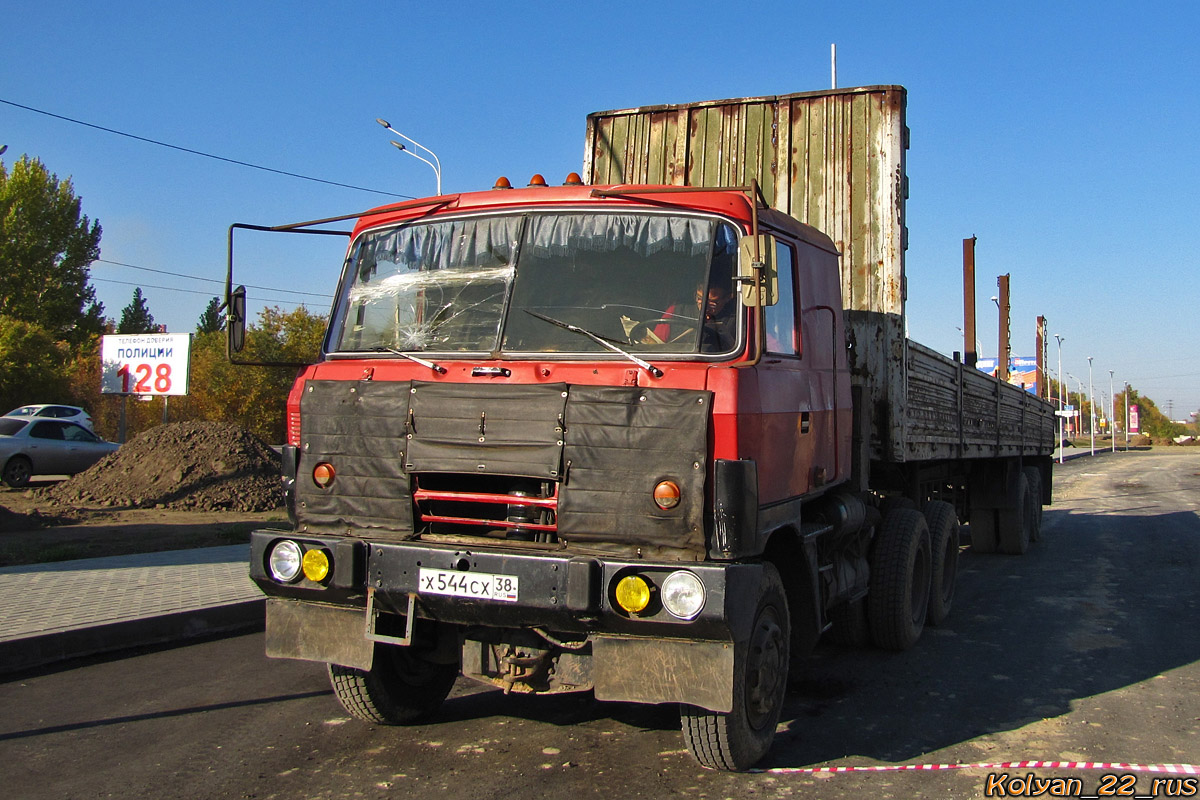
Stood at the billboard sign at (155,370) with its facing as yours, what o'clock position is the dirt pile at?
The dirt pile is roughly at 12 o'clock from the billboard sign.

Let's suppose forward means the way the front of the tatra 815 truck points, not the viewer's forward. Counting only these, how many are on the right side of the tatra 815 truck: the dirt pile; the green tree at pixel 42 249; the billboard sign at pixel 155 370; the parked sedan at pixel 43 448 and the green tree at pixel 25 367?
5

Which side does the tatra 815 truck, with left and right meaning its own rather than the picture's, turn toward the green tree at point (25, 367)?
right

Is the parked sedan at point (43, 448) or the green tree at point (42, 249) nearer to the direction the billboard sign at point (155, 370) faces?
the parked sedan

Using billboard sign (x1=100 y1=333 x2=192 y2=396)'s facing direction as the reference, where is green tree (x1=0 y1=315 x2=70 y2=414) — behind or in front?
behind

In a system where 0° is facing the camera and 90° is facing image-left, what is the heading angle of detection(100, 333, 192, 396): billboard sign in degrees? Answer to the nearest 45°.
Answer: approximately 0°

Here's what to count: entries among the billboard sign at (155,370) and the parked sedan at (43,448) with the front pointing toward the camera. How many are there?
1

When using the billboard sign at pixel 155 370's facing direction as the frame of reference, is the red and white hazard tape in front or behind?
in front

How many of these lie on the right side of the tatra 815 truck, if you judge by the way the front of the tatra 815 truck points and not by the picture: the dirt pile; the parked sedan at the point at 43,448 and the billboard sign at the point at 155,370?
3
